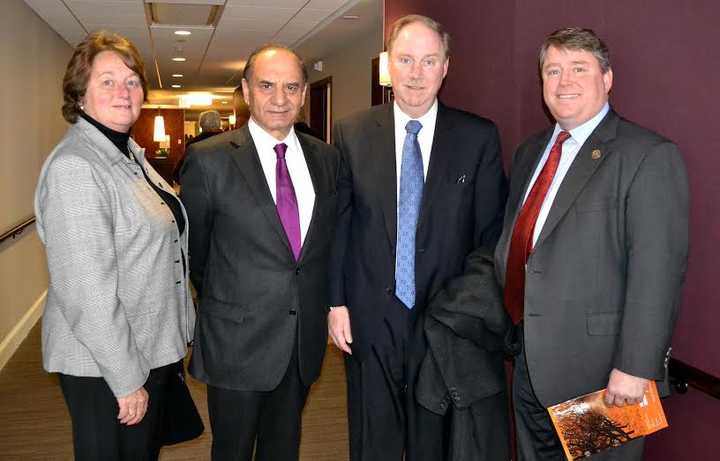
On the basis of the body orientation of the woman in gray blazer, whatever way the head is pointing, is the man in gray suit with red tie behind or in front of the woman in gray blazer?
in front

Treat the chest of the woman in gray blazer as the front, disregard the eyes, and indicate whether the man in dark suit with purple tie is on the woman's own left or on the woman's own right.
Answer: on the woman's own left

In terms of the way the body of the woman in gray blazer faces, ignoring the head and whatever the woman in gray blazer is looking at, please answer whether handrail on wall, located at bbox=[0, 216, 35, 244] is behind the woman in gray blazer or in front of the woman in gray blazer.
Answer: behind

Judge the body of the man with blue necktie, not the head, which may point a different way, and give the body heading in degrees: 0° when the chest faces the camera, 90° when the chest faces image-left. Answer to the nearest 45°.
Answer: approximately 0°

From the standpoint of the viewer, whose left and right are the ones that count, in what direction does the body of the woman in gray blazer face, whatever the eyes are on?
facing the viewer and to the right of the viewer

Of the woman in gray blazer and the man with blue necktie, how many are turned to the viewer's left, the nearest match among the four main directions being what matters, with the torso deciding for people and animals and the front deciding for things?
0

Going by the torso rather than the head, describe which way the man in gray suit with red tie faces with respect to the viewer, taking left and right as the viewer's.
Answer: facing the viewer and to the left of the viewer

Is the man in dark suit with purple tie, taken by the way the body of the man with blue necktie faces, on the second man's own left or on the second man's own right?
on the second man's own right
